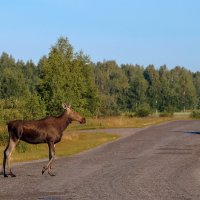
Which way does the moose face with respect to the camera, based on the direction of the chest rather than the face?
to the viewer's right
